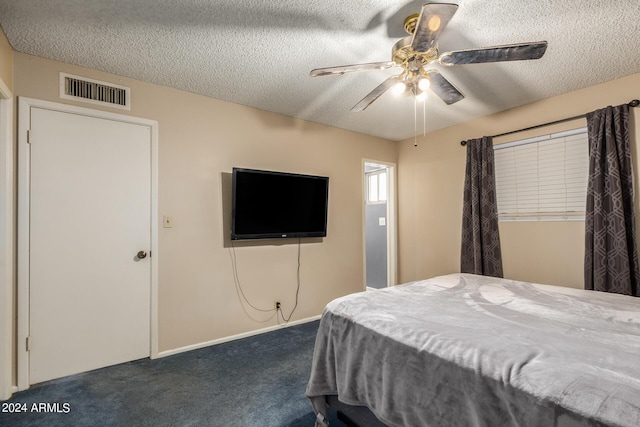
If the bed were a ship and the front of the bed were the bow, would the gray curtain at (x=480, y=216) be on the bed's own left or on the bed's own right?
on the bed's own right

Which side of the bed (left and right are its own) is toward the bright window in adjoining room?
front

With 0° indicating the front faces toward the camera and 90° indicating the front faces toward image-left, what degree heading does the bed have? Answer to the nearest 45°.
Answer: approximately 135°

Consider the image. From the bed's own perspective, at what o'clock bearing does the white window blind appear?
The white window blind is roughly at 2 o'clock from the bed.

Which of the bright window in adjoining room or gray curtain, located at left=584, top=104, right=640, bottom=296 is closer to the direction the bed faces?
the bright window in adjoining room

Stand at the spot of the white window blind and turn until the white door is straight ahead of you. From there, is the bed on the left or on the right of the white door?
left

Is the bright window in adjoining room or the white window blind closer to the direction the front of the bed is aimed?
the bright window in adjoining room

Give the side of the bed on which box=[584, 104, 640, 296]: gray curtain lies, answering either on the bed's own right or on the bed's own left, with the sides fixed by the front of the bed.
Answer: on the bed's own right
